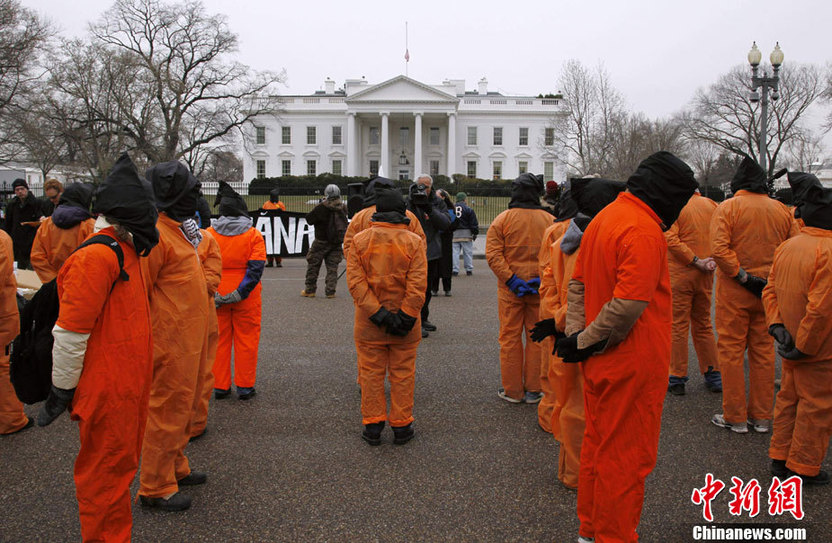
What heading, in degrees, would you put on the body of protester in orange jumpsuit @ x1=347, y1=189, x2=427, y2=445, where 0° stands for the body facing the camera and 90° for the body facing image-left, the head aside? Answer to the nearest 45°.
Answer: approximately 180°

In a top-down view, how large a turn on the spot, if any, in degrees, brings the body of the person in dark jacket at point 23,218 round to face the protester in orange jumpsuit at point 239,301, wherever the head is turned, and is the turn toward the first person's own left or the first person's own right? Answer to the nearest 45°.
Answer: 0° — they already face them

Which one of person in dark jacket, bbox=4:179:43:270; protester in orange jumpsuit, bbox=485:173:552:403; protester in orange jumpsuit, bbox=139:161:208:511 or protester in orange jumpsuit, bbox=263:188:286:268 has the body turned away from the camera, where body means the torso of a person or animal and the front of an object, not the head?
protester in orange jumpsuit, bbox=485:173:552:403

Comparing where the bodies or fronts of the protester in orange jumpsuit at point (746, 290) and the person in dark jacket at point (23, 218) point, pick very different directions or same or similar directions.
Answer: very different directions

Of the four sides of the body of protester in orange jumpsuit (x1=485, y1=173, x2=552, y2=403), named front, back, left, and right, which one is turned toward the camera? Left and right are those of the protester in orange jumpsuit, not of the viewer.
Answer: back

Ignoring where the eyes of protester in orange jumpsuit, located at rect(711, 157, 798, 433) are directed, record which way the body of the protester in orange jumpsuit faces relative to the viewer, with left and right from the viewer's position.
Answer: facing away from the viewer and to the left of the viewer

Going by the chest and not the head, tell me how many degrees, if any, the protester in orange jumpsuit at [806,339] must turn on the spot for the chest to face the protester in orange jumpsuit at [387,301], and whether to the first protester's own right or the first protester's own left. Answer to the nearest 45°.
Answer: approximately 135° to the first protester's own left

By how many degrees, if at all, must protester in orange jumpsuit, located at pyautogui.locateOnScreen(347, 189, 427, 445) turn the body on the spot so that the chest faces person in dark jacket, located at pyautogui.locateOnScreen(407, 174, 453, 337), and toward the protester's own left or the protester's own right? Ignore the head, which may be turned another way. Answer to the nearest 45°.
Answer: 0° — they already face them
